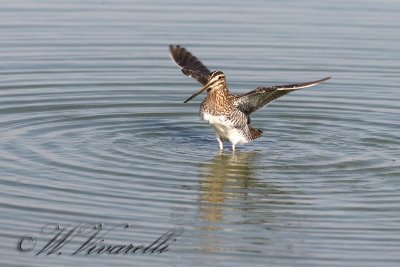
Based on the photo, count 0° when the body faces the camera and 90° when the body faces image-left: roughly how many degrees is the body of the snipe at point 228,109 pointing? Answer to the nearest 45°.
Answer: approximately 45°
